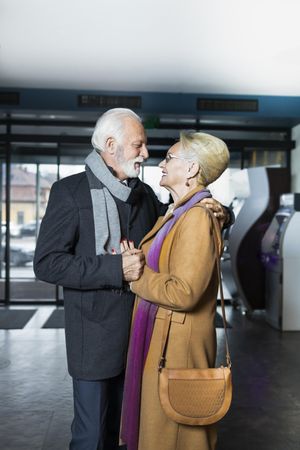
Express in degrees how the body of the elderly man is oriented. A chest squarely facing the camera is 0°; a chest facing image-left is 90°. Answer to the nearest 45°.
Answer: approximately 315°

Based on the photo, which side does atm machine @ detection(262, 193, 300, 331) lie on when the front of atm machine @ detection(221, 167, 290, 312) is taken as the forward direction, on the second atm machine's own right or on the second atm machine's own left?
on the second atm machine's own left

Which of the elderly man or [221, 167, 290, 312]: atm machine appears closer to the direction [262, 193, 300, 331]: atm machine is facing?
the elderly man

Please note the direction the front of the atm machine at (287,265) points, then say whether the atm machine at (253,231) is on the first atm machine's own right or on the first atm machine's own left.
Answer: on the first atm machine's own right

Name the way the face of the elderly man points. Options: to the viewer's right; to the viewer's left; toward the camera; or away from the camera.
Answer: to the viewer's right

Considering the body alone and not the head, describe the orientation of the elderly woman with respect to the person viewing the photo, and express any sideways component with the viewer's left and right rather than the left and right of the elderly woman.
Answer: facing to the left of the viewer

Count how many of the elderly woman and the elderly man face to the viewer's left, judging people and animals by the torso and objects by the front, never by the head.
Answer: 1

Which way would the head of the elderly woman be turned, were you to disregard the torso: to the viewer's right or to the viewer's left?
to the viewer's left
